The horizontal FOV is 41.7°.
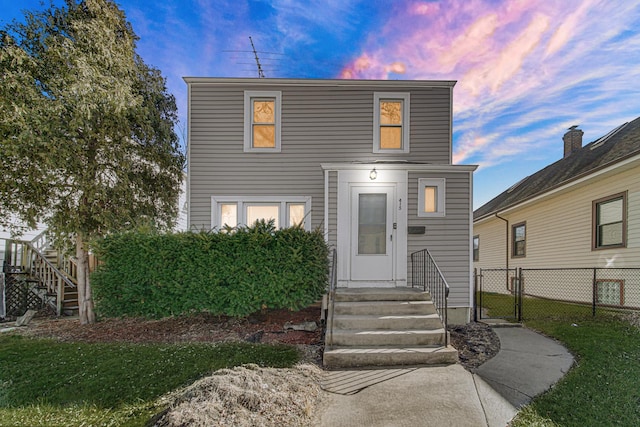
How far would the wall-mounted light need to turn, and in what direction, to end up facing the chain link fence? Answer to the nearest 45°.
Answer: approximately 135° to its left

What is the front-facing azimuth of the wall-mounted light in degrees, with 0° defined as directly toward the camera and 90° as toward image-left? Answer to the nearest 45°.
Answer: approximately 0°

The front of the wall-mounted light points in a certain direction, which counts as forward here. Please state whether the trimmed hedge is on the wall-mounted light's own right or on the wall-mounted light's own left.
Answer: on the wall-mounted light's own right

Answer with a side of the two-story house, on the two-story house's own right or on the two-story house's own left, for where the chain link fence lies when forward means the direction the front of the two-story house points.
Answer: on the two-story house's own left

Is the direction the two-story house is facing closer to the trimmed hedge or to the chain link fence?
the trimmed hedge

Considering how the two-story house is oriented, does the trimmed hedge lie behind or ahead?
ahead

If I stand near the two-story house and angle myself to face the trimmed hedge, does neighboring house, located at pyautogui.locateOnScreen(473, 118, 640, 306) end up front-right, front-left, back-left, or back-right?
back-left

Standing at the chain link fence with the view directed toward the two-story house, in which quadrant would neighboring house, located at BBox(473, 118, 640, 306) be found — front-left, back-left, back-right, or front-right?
back-right

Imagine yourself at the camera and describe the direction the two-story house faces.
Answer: facing the viewer
